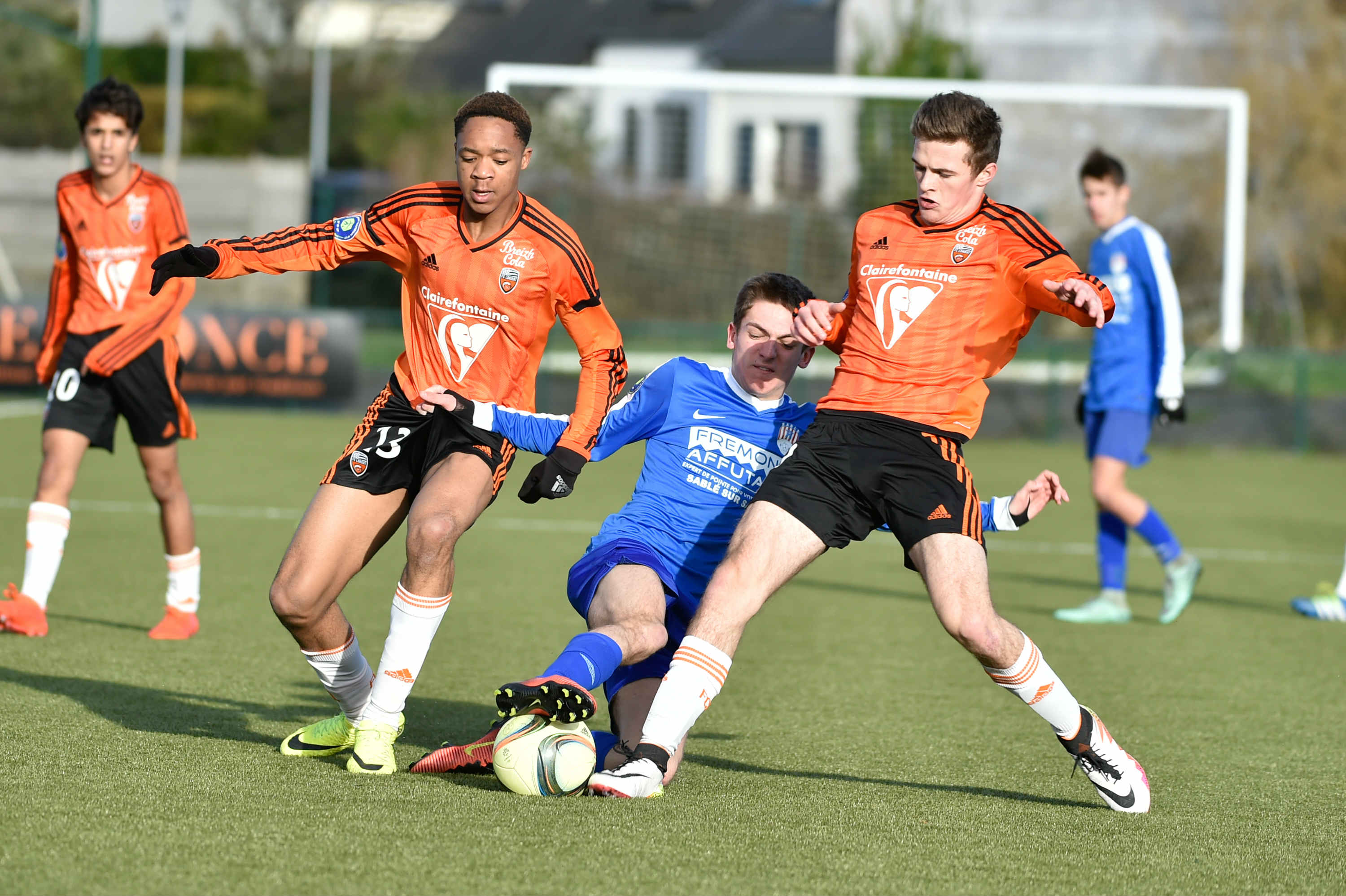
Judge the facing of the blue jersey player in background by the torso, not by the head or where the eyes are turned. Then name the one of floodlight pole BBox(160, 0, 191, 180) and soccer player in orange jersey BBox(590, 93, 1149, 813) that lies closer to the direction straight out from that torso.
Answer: the soccer player in orange jersey

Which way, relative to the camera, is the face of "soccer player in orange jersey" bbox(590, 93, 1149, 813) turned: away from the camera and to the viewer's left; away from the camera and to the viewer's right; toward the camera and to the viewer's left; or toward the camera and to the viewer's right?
toward the camera and to the viewer's left

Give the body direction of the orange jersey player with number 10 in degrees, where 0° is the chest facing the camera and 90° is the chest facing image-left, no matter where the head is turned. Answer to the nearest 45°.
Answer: approximately 0°

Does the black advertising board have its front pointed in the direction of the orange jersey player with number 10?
yes

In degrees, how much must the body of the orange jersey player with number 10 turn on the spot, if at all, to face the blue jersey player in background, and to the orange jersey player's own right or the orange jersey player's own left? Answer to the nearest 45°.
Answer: approximately 90° to the orange jersey player's own left

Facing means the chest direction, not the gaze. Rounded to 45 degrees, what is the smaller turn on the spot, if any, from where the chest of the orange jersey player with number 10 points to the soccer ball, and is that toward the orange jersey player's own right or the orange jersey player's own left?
0° — they already face it

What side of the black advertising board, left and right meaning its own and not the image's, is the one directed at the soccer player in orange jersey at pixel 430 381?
front

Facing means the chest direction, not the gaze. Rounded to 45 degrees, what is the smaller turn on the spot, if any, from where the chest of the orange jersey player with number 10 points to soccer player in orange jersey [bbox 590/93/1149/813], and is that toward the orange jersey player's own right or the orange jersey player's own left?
approximately 45° to the orange jersey player's own left

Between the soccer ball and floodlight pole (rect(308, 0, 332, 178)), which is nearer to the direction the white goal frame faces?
the soccer ball

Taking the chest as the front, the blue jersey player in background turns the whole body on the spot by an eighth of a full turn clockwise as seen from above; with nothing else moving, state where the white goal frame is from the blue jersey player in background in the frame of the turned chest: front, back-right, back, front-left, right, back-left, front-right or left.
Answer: right

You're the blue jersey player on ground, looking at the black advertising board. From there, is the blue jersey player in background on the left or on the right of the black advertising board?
right

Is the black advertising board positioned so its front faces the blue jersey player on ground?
yes

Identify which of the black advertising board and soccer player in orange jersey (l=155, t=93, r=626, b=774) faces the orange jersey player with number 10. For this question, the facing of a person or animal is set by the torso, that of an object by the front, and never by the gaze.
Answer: the black advertising board
